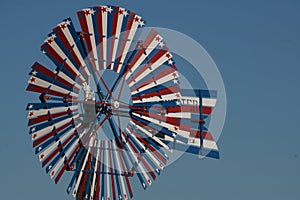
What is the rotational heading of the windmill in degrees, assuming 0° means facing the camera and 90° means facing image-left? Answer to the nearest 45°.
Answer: approximately 45°
